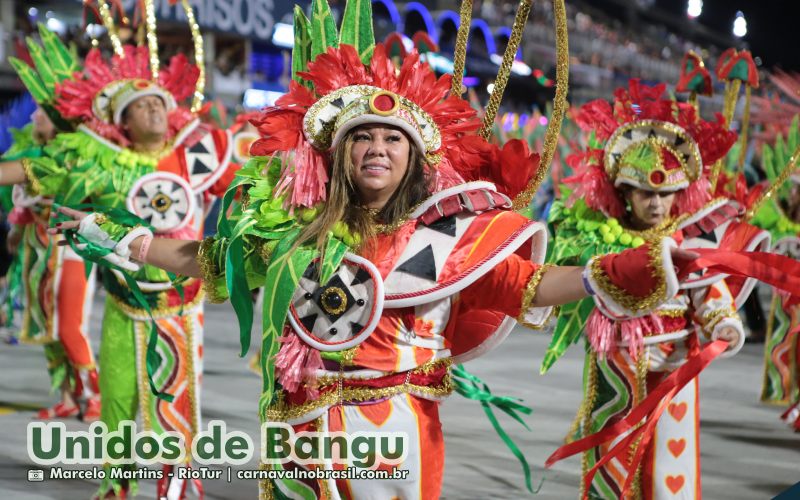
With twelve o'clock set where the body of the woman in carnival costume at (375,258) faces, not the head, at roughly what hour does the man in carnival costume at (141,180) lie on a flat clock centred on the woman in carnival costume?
The man in carnival costume is roughly at 5 o'clock from the woman in carnival costume.

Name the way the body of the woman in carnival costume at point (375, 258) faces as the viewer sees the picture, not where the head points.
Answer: toward the camera

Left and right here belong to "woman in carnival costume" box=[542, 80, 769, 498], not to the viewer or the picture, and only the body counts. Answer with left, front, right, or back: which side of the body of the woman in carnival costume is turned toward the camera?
front

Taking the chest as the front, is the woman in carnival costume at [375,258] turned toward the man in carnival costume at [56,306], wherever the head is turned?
no

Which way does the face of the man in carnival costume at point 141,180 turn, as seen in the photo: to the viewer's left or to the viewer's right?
to the viewer's right

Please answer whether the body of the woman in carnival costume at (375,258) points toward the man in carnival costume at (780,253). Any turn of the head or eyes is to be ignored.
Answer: no
